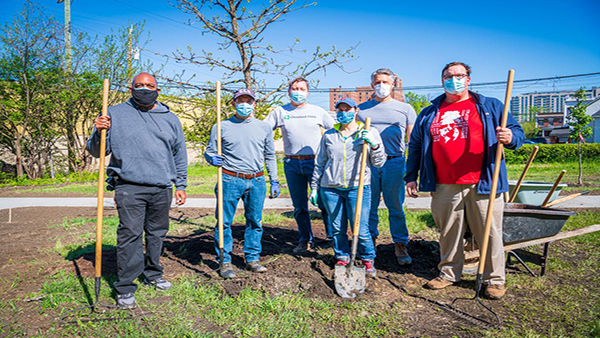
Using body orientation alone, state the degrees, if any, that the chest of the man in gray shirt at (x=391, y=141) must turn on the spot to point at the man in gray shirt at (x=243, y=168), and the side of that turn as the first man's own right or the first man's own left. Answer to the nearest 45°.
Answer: approximately 90° to the first man's own right

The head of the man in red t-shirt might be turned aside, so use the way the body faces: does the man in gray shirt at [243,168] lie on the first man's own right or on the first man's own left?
on the first man's own right

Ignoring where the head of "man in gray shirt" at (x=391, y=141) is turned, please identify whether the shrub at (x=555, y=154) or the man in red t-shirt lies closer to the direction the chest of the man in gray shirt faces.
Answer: the man in red t-shirt

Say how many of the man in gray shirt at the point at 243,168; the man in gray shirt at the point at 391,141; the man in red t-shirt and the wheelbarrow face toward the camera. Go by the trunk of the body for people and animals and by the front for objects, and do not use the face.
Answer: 3

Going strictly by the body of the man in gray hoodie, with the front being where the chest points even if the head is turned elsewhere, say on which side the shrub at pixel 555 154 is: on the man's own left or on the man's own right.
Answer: on the man's own left

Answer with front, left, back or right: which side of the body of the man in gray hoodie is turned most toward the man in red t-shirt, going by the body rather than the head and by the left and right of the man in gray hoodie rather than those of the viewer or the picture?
left

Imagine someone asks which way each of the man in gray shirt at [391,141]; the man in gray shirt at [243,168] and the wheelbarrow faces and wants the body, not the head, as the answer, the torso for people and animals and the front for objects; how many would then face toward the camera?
2

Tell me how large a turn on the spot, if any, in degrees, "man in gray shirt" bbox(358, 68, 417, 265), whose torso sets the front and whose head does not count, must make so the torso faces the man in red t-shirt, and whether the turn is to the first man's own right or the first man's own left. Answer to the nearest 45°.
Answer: approximately 45° to the first man's own left

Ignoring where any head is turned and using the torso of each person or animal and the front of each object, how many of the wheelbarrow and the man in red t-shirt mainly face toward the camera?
1
